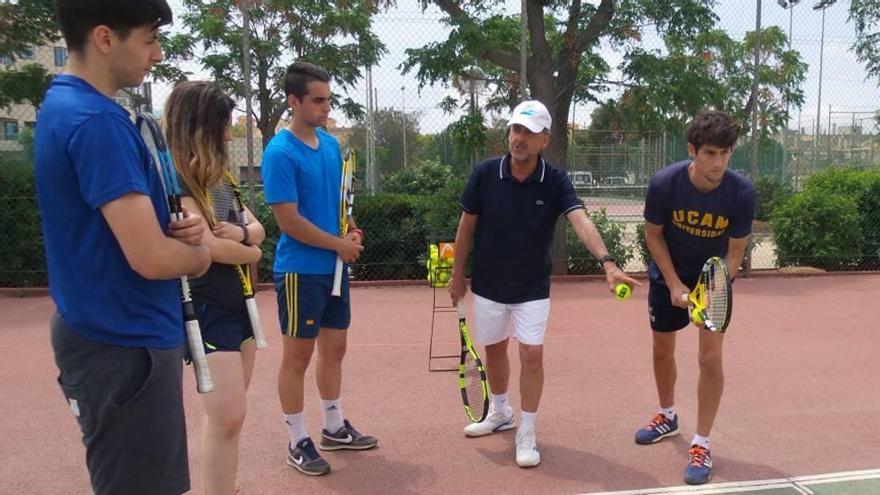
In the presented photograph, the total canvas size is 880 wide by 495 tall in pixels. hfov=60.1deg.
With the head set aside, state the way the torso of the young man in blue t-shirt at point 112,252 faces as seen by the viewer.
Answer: to the viewer's right

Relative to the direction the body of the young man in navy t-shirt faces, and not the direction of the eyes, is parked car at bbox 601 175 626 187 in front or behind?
behind

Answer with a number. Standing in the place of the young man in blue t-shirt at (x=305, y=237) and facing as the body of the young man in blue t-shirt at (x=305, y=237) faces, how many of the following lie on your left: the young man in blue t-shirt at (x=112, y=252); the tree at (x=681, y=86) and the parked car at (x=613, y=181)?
2

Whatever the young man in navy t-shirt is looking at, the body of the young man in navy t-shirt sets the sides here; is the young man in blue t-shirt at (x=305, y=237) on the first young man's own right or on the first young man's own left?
on the first young man's own right

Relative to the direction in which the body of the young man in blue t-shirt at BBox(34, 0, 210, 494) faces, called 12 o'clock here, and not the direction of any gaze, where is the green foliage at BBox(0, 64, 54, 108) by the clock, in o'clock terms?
The green foliage is roughly at 9 o'clock from the young man in blue t-shirt.

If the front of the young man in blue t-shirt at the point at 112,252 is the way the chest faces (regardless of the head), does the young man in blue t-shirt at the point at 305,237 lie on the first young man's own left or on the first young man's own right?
on the first young man's own left

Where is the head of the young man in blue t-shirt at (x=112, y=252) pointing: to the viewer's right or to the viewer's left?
to the viewer's right

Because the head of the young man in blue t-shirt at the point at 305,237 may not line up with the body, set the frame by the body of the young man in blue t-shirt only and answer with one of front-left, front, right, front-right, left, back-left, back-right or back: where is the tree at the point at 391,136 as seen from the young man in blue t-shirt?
back-left

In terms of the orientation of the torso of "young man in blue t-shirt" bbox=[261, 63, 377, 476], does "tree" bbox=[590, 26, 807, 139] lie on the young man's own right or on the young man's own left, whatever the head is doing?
on the young man's own left

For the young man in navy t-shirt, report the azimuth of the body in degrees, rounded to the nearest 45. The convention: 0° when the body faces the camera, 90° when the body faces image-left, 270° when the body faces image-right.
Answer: approximately 0°

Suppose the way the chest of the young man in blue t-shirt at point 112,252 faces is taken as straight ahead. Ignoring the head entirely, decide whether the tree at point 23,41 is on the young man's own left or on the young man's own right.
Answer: on the young man's own left

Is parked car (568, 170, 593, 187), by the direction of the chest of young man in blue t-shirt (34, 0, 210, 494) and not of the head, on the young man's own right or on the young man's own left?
on the young man's own left
